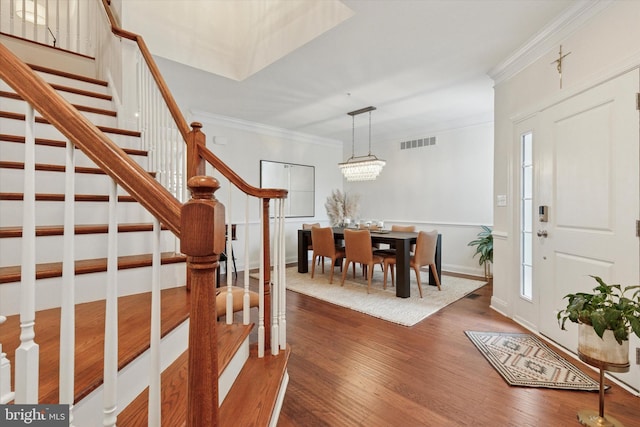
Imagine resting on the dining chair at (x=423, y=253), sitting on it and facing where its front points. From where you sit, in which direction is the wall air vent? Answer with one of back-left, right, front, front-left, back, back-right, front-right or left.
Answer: front-right

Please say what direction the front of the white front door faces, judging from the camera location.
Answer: facing the viewer and to the left of the viewer

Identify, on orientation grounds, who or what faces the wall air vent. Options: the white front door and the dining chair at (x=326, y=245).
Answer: the dining chair

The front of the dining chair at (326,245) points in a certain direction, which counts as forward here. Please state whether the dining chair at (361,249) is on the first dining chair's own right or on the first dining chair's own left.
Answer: on the first dining chair's own right

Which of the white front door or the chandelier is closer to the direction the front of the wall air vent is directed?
the chandelier

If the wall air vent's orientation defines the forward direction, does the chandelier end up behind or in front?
in front

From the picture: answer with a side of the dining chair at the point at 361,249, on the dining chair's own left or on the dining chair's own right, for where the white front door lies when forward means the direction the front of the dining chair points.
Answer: on the dining chair's own right

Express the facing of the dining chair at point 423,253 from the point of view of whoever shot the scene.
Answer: facing away from the viewer and to the left of the viewer

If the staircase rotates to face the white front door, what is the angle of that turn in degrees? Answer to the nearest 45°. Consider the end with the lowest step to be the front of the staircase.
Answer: approximately 45° to its left

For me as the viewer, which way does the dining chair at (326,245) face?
facing away from the viewer and to the right of the viewer

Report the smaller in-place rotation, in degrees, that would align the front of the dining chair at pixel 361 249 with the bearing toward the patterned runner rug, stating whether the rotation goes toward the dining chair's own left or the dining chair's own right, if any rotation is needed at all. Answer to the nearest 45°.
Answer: approximately 90° to the dining chair's own right

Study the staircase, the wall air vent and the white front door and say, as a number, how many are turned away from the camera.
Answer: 0

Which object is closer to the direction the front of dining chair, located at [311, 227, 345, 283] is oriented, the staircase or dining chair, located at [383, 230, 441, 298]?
the dining chair

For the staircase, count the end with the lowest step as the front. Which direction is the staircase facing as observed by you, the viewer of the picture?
facing the viewer and to the right of the viewer

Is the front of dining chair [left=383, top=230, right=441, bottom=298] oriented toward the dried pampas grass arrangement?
yes

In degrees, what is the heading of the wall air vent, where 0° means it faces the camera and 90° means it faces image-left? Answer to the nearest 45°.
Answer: approximately 45°
